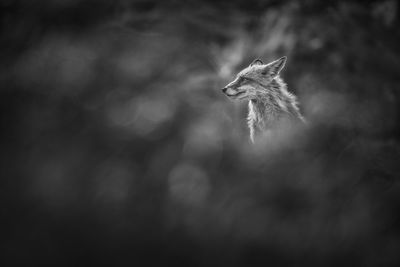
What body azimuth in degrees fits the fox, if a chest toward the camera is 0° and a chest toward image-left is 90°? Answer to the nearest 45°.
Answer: approximately 90°
